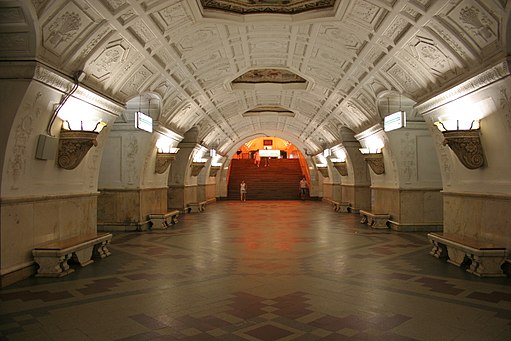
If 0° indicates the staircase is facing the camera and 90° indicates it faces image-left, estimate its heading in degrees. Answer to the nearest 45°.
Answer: approximately 0°

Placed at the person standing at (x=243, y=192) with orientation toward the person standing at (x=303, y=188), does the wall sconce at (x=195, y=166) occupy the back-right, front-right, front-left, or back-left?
back-right

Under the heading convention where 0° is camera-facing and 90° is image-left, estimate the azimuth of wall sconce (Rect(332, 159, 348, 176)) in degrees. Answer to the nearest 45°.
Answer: approximately 90°

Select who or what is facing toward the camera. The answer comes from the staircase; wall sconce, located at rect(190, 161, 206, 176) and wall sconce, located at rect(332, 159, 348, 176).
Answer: the staircase

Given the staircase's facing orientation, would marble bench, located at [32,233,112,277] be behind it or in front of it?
in front

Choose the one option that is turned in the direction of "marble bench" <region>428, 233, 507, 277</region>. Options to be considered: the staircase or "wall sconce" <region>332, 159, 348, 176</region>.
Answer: the staircase

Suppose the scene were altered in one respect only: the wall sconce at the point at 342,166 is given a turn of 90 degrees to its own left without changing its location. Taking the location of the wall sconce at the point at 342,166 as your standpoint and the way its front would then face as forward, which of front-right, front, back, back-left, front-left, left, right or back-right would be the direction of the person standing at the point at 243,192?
back-right

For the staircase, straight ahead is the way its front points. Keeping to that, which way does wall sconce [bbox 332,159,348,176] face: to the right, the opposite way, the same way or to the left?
to the right

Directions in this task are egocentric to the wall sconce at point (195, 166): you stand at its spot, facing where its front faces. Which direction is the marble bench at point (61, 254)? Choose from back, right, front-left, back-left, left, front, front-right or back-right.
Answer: right

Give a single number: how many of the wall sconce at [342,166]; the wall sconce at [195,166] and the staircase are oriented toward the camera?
1

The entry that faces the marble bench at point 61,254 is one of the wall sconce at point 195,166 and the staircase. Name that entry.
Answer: the staircase

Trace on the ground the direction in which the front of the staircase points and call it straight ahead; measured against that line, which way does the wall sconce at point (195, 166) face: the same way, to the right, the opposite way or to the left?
to the left

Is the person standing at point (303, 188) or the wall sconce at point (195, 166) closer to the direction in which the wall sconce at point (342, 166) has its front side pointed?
the wall sconce

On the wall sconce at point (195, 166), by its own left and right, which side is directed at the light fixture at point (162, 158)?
right

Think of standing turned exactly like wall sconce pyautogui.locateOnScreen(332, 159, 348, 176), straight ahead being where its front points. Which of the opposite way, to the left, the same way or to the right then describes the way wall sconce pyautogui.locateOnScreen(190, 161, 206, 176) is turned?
the opposite way

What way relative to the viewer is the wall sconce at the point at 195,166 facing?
to the viewer's right
